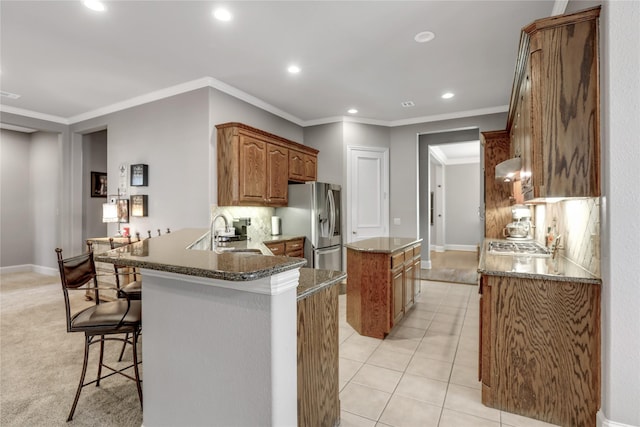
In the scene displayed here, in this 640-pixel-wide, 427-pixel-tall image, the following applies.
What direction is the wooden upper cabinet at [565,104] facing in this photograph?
to the viewer's left

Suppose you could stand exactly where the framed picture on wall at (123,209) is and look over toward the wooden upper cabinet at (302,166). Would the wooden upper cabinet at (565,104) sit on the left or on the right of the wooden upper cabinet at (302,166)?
right

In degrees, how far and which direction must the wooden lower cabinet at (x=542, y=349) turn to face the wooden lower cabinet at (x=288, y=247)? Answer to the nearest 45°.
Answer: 0° — it already faces it

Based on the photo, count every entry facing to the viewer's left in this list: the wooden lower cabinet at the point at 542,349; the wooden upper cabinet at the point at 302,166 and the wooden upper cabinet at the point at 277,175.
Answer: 1

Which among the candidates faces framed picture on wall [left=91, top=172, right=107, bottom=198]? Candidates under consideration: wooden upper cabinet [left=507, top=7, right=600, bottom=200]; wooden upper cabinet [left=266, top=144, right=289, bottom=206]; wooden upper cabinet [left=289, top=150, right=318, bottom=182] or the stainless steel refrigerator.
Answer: wooden upper cabinet [left=507, top=7, right=600, bottom=200]

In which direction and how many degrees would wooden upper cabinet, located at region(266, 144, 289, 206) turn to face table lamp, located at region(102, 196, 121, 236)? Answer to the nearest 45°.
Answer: approximately 135° to its right

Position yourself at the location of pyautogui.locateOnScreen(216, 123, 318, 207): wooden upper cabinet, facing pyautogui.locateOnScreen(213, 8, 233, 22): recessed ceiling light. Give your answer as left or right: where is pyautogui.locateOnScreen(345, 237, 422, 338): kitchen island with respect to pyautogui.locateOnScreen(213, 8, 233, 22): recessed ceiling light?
left

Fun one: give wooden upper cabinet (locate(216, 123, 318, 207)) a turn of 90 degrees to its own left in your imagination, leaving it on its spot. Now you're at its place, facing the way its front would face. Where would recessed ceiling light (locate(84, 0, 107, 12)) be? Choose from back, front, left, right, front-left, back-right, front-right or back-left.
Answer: back

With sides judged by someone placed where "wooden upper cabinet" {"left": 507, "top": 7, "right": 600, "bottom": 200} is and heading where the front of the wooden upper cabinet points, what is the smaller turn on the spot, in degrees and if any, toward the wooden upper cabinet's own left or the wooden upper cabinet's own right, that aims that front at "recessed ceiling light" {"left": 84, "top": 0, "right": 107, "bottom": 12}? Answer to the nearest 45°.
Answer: approximately 45° to the wooden upper cabinet's own left

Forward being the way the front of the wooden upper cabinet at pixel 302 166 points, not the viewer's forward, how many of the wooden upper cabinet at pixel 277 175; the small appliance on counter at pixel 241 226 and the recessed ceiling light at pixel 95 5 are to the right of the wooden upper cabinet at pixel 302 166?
3

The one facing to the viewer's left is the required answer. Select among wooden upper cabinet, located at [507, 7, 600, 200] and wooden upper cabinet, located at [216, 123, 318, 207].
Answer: wooden upper cabinet, located at [507, 7, 600, 200]
